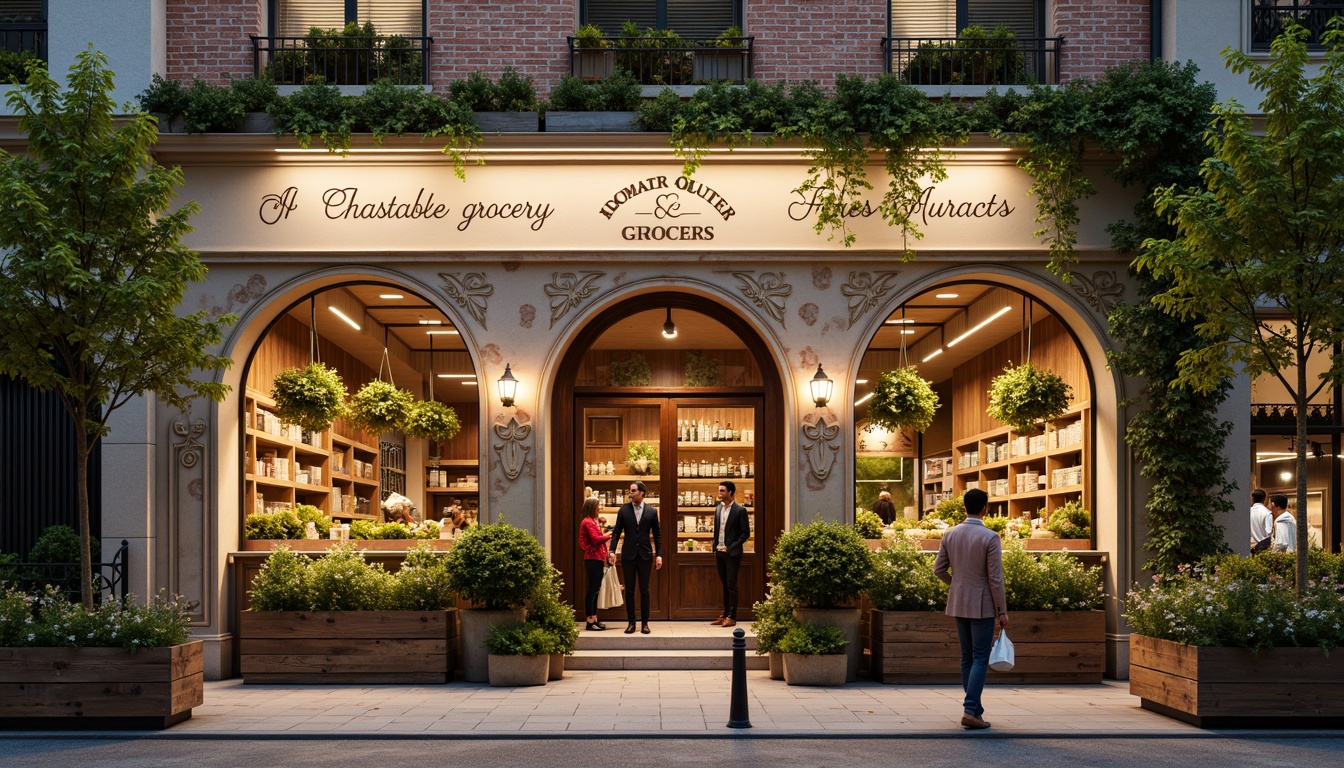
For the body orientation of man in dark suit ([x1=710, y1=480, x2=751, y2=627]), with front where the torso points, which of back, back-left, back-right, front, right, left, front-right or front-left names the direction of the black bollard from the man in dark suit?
front-left

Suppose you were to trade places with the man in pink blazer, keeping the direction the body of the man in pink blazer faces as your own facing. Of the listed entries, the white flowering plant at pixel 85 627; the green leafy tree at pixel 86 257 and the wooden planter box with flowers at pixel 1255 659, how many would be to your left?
2

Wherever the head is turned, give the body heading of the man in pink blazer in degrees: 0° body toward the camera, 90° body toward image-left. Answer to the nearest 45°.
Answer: approximately 180°

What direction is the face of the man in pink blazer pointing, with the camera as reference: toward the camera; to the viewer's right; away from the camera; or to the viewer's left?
away from the camera

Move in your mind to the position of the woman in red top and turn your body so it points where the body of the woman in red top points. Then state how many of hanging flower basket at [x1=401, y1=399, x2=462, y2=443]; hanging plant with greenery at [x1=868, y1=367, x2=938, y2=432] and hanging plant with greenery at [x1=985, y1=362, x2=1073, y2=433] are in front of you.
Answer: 2

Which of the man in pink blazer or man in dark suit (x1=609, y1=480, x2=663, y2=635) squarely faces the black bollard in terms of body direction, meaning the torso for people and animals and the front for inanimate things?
the man in dark suit

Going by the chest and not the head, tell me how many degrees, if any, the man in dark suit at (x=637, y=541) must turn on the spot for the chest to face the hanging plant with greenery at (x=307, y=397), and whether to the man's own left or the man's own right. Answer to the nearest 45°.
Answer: approximately 90° to the man's own right

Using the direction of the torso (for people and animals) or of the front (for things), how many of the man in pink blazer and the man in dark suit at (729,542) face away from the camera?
1

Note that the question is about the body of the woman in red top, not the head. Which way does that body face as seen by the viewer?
to the viewer's right

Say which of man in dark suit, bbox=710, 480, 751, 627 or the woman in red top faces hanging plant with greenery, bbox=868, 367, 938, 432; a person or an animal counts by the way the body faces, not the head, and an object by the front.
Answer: the woman in red top

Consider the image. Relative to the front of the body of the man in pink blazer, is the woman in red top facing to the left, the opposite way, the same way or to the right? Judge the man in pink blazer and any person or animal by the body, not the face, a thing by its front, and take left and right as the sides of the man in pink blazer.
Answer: to the right
